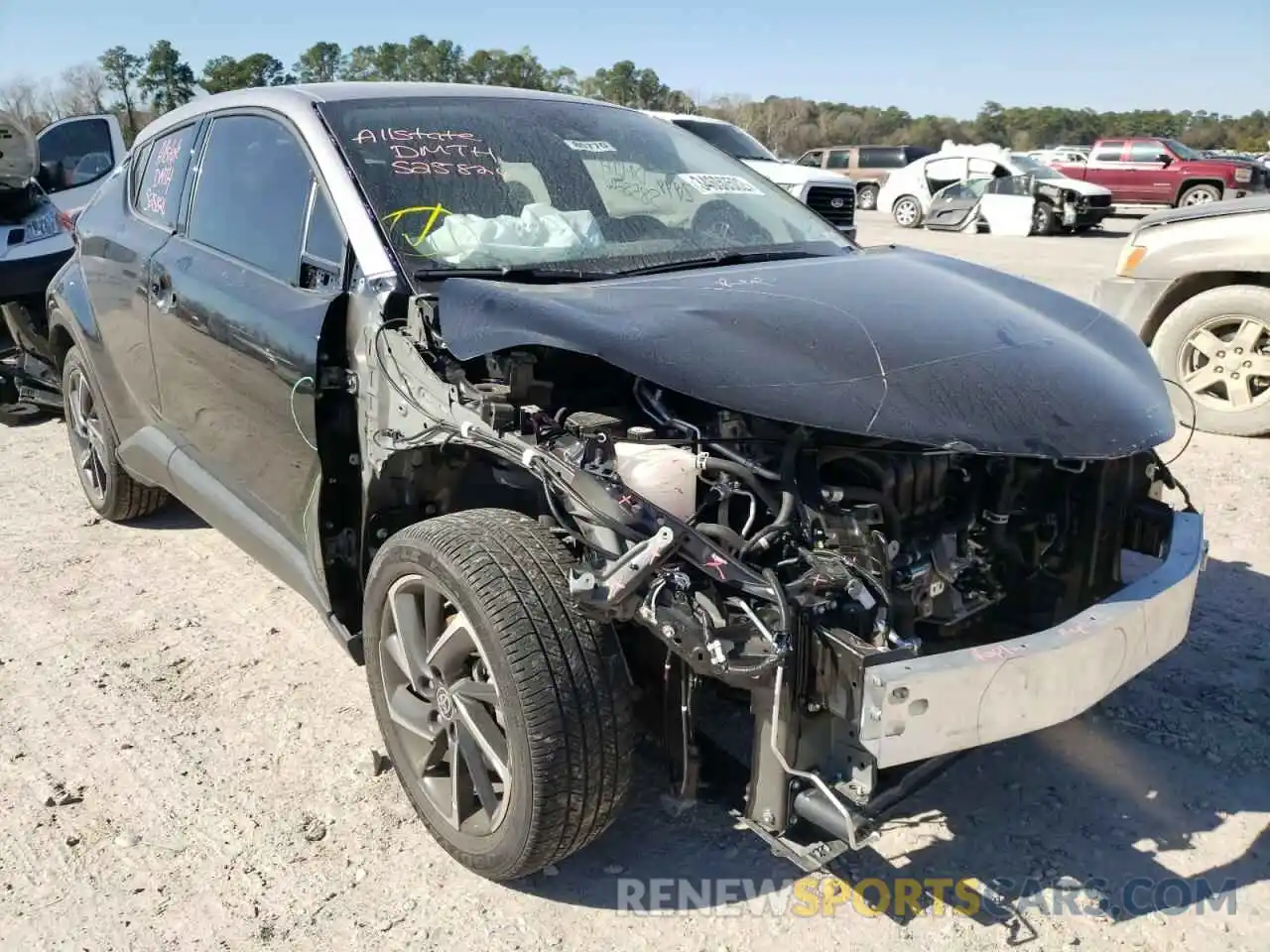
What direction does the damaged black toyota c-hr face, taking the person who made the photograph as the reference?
facing the viewer and to the right of the viewer

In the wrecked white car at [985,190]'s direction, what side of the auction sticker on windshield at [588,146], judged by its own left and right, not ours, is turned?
left

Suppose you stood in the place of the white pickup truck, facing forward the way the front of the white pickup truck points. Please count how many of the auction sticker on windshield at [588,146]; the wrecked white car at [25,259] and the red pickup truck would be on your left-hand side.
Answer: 1

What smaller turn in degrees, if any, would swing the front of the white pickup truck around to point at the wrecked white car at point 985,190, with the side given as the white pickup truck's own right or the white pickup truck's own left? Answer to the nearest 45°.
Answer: approximately 90° to the white pickup truck's own left

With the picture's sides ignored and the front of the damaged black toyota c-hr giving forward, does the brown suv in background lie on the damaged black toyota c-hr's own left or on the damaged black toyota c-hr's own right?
on the damaged black toyota c-hr's own left

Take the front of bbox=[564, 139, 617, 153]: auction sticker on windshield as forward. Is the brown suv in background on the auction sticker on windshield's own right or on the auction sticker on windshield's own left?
on the auction sticker on windshield's own left

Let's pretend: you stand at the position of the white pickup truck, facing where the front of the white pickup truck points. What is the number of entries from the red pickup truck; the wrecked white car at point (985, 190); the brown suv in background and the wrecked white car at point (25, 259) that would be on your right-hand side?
1

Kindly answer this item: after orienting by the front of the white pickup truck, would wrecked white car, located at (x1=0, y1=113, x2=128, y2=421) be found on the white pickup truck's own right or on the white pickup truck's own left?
on the white pickup truck's own right

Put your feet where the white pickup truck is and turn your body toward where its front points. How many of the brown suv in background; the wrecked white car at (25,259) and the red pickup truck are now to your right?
1

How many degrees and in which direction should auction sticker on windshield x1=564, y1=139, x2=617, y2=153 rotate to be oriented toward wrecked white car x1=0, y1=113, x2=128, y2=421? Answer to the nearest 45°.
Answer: approximately 180°

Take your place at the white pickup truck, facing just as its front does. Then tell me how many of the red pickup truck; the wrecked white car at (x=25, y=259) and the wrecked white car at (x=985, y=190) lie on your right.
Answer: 1

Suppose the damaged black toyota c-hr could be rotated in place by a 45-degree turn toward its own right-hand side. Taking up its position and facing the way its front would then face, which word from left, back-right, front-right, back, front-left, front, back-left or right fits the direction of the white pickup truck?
back
